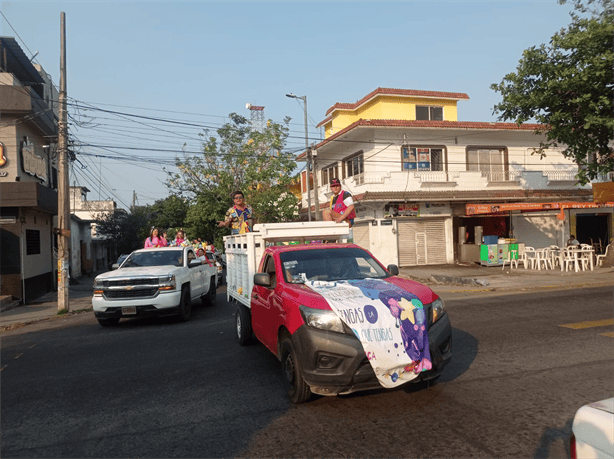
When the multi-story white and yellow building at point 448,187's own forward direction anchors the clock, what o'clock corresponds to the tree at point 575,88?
The tree is roughly at 11 o'clock from the multi-story white and yellow building.

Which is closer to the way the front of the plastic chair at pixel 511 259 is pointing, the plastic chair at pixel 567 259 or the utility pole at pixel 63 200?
the utility pole

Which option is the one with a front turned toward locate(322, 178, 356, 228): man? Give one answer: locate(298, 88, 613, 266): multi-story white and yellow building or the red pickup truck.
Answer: the multi-story white and yellow building

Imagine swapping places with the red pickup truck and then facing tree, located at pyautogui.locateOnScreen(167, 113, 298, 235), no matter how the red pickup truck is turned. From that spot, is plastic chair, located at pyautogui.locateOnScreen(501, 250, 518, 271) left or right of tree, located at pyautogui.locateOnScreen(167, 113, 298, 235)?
right
